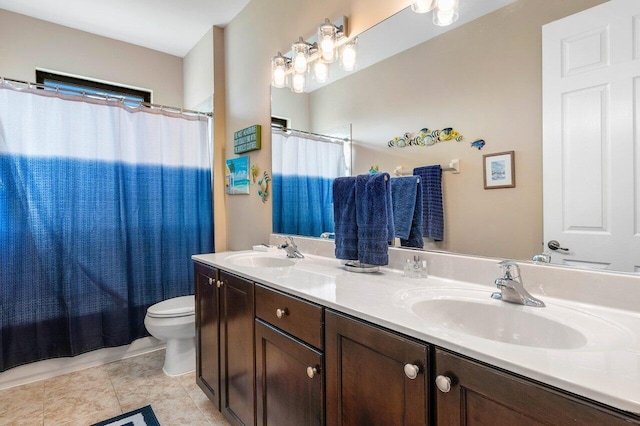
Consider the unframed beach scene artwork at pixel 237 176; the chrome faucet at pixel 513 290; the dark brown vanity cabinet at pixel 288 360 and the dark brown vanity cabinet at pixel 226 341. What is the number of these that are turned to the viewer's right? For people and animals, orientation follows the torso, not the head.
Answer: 0

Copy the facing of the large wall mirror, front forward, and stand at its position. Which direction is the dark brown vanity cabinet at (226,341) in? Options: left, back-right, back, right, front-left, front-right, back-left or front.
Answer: front-right

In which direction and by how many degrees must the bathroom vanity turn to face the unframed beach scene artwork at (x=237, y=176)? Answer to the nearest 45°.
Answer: approximately 90° to its right

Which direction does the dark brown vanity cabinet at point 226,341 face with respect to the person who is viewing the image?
facing the viewer and to the left of the viewer

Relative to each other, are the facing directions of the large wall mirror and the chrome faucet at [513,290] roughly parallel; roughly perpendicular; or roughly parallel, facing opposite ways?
roughly parallel

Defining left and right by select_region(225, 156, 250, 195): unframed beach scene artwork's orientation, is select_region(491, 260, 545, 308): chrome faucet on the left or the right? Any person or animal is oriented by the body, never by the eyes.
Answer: on its left

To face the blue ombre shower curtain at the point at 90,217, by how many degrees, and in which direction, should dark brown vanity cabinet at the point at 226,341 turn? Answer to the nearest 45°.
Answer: approximately 90° to its right

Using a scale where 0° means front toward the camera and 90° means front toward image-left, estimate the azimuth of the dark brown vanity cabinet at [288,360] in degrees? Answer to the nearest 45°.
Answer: approximately 45°

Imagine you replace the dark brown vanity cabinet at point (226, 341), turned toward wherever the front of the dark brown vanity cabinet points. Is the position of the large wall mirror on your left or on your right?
on your left

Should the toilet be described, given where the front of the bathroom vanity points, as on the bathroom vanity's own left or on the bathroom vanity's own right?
on the bathroom vanity's own right
